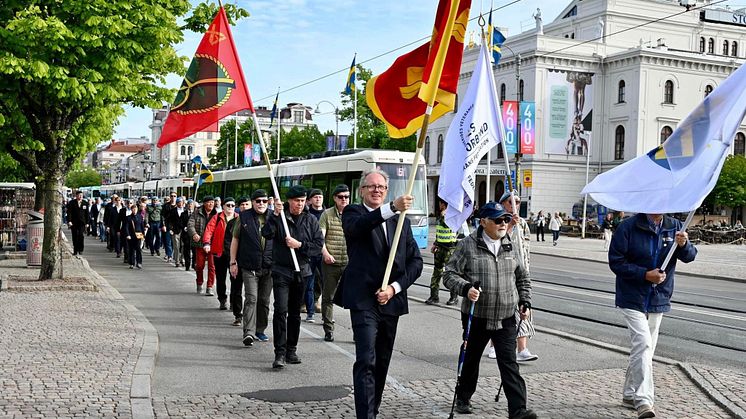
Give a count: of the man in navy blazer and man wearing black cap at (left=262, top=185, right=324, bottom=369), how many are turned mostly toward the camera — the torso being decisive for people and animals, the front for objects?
2

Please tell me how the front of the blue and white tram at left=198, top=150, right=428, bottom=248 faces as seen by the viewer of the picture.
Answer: facing the viewer and to the right of the viewer

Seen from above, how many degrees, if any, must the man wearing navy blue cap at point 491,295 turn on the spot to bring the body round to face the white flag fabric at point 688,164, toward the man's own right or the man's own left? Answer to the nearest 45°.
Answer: approximately 45° to the man's own left

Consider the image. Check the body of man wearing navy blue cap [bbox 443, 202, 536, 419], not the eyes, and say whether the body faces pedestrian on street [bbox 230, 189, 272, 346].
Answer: no

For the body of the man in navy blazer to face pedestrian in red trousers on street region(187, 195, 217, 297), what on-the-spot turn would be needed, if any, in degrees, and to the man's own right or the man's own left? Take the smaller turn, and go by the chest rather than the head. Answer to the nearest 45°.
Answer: approximately 180°

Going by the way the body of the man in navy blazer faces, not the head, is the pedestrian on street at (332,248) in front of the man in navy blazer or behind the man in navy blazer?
behind

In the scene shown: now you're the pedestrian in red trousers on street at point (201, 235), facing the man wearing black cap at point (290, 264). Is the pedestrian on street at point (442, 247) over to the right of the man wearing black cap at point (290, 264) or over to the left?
left

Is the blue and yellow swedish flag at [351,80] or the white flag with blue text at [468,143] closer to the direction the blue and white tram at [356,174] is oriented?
the white flag with blue text

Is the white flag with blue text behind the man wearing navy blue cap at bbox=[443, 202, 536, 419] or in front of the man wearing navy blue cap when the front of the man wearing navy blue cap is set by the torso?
behind

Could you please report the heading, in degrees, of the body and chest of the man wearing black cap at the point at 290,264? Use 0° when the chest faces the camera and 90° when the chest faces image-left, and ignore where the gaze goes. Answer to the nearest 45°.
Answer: approximately 0°

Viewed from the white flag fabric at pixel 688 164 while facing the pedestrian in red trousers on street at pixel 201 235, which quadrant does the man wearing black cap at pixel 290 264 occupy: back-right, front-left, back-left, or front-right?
front-left

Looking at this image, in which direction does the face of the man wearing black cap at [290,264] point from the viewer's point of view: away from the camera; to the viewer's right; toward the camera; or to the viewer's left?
toward the camera

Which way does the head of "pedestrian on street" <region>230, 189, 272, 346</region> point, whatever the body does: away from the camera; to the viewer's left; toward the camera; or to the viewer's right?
toward the camera

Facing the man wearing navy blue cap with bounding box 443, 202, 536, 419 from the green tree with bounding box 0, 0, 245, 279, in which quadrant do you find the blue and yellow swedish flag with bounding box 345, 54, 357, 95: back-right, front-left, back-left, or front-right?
back-left

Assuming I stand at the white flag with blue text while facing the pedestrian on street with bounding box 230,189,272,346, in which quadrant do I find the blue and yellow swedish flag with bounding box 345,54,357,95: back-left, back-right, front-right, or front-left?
front-right

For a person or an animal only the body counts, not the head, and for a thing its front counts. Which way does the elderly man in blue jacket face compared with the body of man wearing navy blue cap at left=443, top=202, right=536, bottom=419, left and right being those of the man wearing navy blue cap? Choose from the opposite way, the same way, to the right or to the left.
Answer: the same way

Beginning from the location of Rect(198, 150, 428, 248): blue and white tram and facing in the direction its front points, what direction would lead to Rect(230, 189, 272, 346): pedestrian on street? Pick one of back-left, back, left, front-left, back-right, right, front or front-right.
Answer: front-right

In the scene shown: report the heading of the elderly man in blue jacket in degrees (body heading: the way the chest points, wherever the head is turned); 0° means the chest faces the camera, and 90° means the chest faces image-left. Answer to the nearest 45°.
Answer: approximately 315°

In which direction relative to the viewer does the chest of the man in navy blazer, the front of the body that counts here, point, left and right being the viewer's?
facing the viewer
